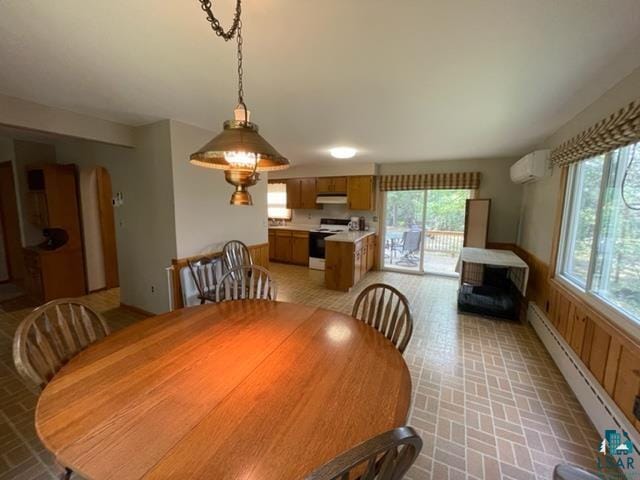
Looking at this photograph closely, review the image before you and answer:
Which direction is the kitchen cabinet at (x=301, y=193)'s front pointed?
toward the camera

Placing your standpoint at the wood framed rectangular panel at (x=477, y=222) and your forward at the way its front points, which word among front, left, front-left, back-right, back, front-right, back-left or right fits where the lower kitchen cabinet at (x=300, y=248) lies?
right

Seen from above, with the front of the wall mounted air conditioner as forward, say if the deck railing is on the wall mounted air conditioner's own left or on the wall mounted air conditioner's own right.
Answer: on the wall mounted air conditioner's own right

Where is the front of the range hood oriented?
toward the camera

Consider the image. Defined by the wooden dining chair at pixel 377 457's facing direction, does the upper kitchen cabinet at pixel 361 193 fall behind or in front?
in front

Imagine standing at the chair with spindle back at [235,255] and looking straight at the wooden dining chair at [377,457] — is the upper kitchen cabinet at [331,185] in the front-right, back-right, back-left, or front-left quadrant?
back-left

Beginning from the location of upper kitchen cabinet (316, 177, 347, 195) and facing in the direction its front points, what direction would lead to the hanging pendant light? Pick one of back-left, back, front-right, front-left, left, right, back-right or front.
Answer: front

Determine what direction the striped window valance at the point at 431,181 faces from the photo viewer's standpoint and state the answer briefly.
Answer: facing the viewer

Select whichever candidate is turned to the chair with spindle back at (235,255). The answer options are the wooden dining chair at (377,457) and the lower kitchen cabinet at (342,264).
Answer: the wooden dining chair

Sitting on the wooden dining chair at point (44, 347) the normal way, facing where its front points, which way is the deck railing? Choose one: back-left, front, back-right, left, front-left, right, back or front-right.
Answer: front-left

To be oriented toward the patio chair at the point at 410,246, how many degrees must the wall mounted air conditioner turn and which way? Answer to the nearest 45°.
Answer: approximately 90° to its right

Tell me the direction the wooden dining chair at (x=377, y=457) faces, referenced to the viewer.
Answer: facing away from the viewer and to the left of the viewer

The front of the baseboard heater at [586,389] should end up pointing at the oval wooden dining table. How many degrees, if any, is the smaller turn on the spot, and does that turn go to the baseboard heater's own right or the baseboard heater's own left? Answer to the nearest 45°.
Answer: approximately 45° to the baseboard heater's own left

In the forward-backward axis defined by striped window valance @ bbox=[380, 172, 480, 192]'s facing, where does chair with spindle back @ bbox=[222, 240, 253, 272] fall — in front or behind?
in front
